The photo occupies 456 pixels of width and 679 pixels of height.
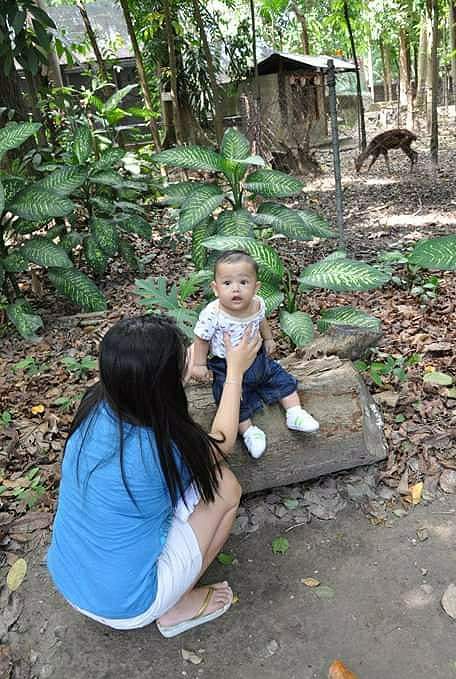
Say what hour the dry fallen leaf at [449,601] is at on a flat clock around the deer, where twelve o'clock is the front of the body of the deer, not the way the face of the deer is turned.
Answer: The dry fallen leaf is roughly at 9 o'clock from the deer.

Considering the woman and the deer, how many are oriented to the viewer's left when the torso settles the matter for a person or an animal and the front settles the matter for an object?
1

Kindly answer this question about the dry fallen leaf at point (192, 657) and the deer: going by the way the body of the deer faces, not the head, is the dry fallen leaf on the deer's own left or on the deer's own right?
on the deer's own left

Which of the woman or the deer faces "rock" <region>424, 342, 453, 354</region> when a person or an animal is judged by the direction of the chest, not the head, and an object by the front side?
the woman

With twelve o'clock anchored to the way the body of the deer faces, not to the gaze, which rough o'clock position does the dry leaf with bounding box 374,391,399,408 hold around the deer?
The dry leaf is roughly at 9 o'clock from the deer.

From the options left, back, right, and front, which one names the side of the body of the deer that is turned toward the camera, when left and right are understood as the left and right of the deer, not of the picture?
left

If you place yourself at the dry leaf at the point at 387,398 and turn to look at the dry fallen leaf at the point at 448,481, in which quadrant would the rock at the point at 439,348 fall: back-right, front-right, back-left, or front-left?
back-left

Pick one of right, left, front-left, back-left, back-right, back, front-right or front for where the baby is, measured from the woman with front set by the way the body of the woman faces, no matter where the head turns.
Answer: front

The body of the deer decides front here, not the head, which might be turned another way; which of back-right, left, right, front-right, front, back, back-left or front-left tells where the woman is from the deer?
left

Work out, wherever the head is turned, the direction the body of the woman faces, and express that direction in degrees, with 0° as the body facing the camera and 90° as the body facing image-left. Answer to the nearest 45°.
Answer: approximately 225°

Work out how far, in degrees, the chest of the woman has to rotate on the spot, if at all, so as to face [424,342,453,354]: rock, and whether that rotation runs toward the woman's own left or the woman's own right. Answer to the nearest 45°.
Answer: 0° — they already face it

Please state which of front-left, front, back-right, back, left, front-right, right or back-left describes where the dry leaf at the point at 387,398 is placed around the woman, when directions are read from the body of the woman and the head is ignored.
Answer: front

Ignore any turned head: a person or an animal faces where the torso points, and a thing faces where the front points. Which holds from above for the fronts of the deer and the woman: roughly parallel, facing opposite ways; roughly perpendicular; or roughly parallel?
roughly perpendicular

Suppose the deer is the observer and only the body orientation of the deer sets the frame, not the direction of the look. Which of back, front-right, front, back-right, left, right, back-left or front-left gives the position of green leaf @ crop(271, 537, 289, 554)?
left
